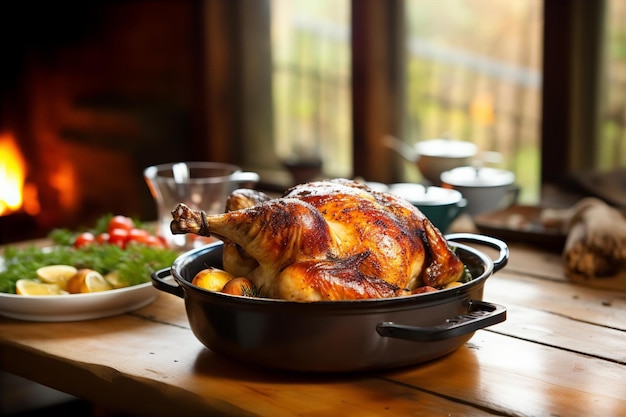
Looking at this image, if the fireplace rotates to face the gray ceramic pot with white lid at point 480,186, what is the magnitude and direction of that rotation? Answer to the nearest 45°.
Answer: approximately 45° to its left

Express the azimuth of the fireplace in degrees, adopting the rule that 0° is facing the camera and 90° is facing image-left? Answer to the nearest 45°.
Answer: approximately 0°

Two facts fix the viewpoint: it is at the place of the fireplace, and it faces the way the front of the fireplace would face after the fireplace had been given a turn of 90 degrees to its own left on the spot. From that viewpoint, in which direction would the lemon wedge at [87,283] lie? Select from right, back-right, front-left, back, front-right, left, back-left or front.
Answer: right

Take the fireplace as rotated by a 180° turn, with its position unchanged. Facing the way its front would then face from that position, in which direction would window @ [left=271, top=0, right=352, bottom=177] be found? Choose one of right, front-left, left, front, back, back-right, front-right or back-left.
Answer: right

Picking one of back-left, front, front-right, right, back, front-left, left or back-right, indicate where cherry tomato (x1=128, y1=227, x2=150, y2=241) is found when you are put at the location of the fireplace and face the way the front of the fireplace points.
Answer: front

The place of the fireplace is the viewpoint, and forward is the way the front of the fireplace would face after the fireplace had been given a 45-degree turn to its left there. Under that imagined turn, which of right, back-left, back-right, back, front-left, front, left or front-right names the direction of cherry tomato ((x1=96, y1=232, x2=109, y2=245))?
front-right

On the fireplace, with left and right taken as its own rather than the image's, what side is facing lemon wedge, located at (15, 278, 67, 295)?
front

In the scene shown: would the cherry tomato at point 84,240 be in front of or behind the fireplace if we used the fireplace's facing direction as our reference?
in front

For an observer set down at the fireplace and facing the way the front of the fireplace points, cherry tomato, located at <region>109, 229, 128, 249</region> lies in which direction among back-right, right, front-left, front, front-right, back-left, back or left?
front

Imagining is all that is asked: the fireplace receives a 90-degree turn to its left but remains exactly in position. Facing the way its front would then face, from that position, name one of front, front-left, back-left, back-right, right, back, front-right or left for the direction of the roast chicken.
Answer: right

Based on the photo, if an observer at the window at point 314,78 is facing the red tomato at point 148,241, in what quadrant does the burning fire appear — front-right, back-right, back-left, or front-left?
front-right

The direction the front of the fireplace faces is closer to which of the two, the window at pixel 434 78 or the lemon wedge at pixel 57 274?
the lemon wedge

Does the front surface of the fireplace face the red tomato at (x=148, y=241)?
yes

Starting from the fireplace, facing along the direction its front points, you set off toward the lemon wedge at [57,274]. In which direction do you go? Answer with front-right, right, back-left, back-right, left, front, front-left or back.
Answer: front
